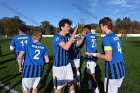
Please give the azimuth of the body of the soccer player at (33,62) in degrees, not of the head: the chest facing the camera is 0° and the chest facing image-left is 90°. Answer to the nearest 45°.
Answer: approximately 180°

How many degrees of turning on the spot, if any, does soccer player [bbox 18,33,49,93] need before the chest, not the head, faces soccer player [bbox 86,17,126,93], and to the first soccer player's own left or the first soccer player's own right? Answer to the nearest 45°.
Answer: approximately 135° to the first soccer player's own right

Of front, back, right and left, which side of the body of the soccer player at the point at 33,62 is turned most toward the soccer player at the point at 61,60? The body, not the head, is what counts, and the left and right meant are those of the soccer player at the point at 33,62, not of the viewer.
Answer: right
